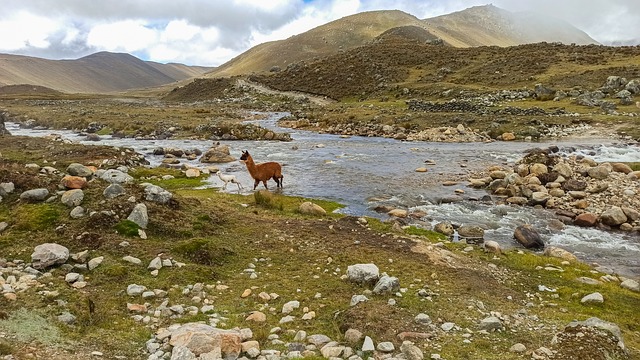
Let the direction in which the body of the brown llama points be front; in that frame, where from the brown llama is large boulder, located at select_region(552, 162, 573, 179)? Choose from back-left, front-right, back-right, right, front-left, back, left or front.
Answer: back

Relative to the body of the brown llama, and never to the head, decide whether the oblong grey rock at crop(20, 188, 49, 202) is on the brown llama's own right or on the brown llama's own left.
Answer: on the brown llama's own left

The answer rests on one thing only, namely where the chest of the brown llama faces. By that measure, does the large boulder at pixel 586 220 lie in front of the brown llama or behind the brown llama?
behind

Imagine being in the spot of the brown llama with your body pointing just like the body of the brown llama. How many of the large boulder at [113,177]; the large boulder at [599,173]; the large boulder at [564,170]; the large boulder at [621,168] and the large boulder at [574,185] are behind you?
4

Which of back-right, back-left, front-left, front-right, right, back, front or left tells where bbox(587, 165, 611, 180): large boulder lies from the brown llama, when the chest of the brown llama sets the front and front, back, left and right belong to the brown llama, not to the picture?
back

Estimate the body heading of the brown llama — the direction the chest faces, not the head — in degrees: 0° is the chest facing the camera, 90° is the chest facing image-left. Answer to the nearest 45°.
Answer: approximately 90°

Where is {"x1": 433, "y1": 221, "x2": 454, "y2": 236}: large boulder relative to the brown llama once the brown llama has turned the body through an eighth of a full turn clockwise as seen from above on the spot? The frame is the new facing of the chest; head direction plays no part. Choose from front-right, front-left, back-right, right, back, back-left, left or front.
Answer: back

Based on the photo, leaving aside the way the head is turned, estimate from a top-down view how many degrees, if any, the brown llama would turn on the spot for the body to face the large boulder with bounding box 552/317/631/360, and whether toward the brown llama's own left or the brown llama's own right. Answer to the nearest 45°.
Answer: approximately 90° to the brown llama's own left

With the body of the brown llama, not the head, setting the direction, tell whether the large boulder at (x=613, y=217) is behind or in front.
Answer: behind

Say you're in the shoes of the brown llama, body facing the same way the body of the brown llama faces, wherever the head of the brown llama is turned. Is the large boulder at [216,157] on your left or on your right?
on your right

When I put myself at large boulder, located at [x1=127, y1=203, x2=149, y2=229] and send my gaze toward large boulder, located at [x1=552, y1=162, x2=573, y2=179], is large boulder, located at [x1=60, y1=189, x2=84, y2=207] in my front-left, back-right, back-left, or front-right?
back-left

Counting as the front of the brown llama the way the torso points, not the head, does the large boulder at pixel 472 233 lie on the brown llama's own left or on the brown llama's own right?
on the brown llama's own left

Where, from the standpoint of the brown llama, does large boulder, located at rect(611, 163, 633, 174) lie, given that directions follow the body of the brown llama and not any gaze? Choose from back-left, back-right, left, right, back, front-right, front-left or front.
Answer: back
